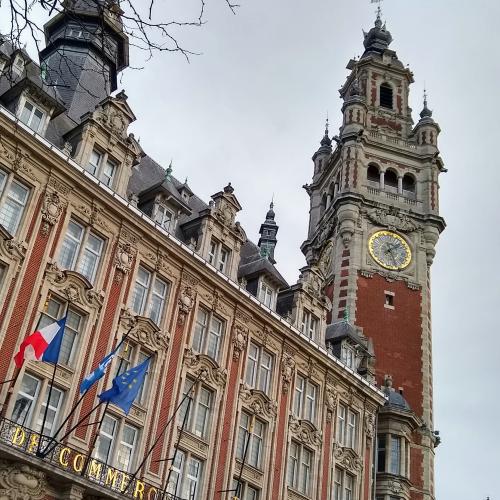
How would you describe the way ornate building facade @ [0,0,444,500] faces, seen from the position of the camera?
facing the viewer and to the right of the viewer
